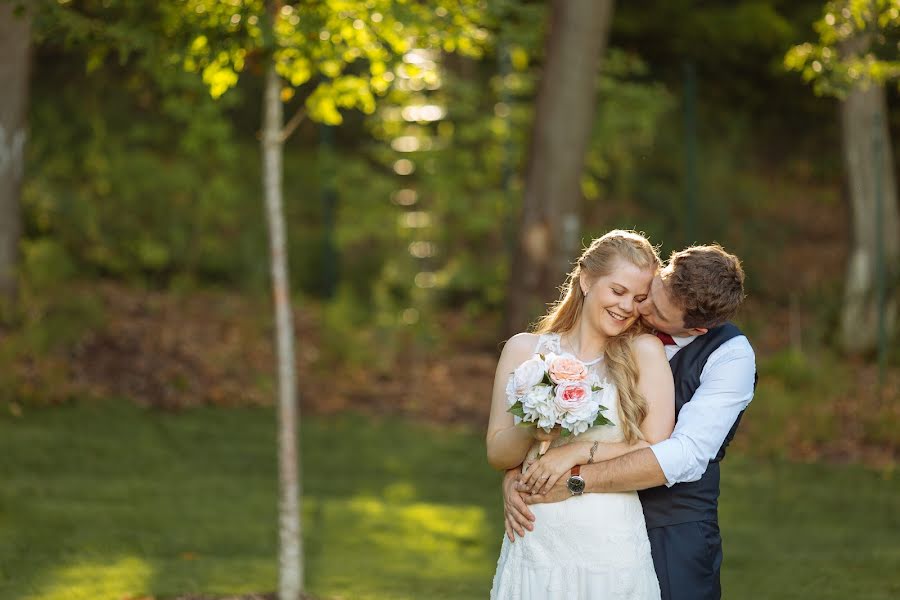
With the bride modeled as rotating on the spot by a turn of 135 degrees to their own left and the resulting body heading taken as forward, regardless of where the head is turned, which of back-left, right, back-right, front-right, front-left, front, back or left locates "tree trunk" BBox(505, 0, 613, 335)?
front-left

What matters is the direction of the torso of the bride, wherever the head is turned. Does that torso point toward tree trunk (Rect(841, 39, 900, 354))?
no

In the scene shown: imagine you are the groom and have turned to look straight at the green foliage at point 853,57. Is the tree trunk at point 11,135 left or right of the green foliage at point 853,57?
left

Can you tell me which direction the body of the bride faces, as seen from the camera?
toward the camera

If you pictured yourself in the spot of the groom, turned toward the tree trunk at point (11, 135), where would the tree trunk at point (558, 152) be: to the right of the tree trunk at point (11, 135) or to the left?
right

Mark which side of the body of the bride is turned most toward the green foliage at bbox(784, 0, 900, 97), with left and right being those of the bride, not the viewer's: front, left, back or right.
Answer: back

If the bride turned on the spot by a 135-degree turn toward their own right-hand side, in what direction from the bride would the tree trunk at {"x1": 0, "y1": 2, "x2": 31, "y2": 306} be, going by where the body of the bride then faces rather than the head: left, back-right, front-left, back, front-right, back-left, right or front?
front

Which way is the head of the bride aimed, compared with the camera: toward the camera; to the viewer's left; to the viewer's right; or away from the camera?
toward the camera

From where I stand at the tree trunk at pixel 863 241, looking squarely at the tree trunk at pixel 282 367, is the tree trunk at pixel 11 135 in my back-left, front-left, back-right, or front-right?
front-right

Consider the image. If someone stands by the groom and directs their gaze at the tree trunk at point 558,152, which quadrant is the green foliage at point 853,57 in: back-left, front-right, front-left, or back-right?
front-right

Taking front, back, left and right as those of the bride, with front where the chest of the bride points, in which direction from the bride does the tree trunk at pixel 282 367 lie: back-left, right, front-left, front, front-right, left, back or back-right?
back-right

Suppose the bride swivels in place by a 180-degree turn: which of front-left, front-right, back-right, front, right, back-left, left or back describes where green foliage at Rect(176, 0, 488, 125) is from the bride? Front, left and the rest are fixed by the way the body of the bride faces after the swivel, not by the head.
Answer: front-left
